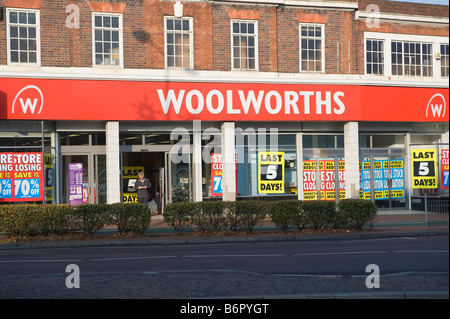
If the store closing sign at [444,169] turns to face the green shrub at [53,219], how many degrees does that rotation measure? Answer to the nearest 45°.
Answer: approximately 45° to its right

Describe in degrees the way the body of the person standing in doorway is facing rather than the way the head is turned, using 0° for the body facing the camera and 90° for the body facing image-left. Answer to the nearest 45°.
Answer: approximately 0°

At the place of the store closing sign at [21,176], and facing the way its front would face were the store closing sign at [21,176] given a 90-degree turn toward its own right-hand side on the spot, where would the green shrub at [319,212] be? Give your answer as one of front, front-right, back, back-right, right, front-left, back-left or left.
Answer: back-left

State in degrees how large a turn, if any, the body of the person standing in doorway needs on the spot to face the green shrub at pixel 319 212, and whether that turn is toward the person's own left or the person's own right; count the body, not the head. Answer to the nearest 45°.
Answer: approximately 45° to the person's own left

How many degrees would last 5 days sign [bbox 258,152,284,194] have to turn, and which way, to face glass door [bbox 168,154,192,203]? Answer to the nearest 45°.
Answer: approximately 90° to its right
